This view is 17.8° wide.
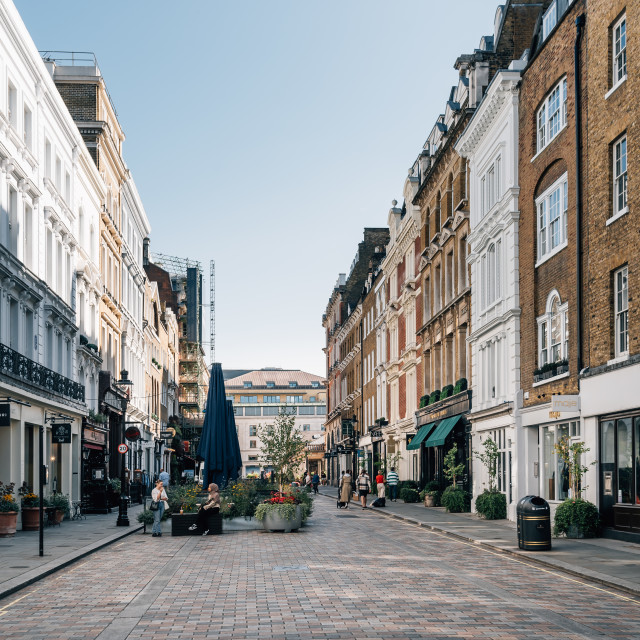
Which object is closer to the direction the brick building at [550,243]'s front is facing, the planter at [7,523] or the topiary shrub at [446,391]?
the planter

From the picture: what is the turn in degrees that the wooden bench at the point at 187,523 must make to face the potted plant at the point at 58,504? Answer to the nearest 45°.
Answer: approximately 135° to its right
